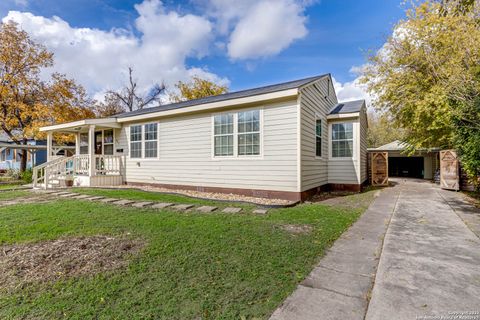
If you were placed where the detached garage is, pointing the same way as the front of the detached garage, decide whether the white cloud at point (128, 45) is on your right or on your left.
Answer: on your right

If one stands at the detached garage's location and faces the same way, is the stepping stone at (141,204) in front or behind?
in front

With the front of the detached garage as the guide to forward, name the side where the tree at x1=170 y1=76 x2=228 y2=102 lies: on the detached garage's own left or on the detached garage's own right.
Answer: on the detached garage's own right

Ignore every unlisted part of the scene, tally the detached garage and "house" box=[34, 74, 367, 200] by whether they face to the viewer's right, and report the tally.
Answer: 0

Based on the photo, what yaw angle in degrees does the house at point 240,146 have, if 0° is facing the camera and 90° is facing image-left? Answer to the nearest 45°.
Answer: approximately 45°

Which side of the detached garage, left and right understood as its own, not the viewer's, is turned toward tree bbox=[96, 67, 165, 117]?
right

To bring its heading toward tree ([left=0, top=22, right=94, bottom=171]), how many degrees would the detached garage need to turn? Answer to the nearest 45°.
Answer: approximately 45° to its right
